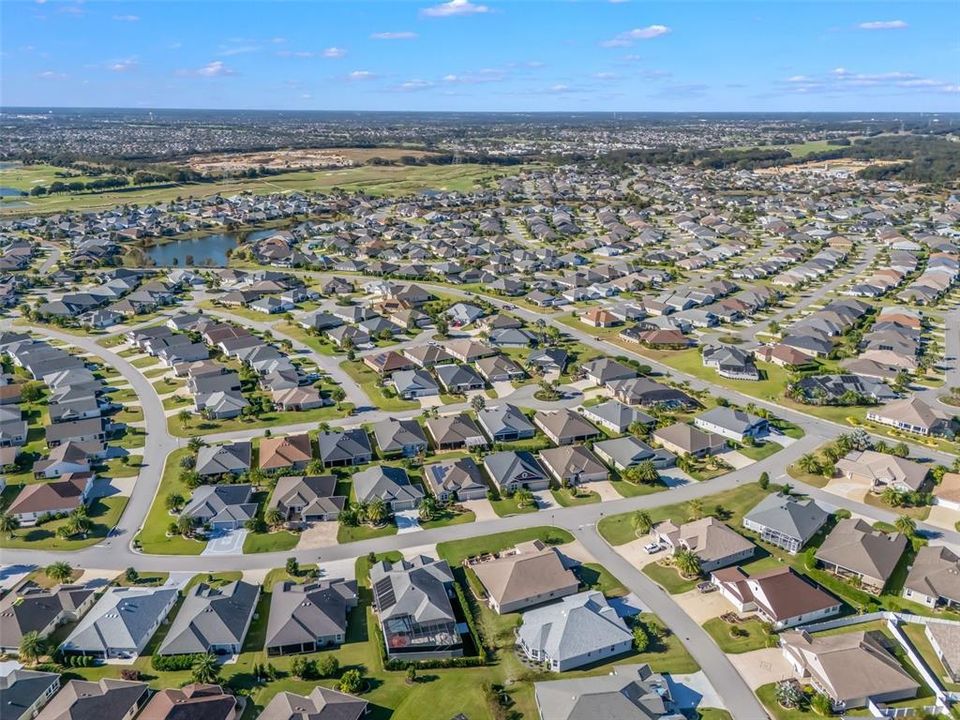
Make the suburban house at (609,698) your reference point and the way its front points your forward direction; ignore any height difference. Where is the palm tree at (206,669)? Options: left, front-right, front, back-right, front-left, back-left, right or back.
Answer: back

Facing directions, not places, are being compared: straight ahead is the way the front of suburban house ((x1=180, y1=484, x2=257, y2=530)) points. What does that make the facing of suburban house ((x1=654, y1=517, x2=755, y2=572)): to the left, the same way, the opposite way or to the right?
to the right

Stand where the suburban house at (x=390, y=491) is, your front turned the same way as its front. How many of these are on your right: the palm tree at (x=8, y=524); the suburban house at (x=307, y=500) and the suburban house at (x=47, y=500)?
3

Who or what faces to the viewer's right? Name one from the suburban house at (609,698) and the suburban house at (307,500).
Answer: the suburban house at (609,698)

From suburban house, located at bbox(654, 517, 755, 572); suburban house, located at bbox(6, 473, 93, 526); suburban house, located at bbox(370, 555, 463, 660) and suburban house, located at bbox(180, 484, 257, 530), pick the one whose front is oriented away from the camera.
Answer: suburban house, located at bbox(370, 555, 463, 660)

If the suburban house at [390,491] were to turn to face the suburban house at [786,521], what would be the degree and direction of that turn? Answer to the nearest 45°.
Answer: approximately 90° to its left

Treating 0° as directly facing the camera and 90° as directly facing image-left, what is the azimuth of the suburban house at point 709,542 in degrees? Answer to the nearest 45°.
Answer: approximately 45°

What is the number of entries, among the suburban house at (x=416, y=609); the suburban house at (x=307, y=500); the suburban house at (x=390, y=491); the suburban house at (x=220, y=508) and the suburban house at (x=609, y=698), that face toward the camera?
3
